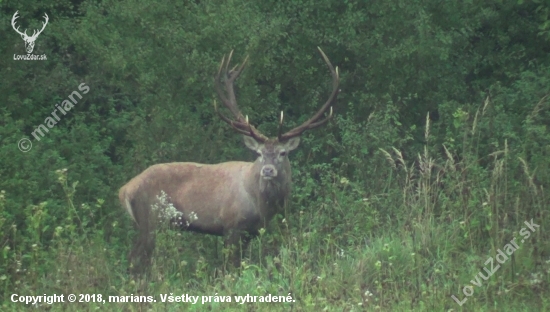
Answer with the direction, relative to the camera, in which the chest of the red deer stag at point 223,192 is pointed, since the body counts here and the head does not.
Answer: to the viewer's right
